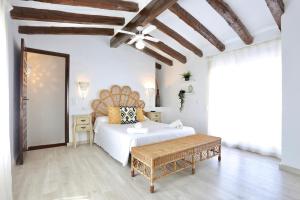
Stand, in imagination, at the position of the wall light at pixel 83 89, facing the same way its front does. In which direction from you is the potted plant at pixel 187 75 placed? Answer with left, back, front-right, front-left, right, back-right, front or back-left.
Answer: left

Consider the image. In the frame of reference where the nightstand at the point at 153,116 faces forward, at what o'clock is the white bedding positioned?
The white bedding is roughly at 2 o'clock from the nightstand.

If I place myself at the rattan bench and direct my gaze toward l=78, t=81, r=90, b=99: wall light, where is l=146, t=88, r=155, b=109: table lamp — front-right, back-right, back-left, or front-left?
front-right

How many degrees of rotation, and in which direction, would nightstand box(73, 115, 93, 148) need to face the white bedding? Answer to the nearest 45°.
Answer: approximately 45° to its left

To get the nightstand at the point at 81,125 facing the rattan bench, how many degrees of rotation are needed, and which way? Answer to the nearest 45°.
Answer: approximately 45° to its left

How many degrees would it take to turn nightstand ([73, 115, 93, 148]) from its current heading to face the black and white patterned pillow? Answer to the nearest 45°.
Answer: approximately 90° to its left

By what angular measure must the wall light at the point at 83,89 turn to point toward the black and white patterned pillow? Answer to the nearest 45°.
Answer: approximately 45° to its left

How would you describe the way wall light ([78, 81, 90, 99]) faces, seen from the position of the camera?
facing the viewer

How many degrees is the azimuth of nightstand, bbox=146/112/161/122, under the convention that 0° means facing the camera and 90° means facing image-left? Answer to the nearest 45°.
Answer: approximately 315°

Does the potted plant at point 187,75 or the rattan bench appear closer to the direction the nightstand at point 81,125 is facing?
the rattan bench

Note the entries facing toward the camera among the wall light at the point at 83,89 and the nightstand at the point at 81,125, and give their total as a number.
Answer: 2
